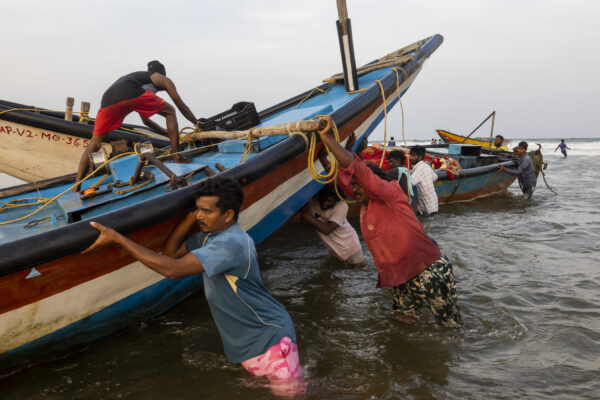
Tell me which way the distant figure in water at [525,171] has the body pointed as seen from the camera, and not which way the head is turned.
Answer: to the viewer's left

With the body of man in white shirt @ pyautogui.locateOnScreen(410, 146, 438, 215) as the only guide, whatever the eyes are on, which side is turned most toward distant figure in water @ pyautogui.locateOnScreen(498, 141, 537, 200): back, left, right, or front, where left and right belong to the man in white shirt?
right

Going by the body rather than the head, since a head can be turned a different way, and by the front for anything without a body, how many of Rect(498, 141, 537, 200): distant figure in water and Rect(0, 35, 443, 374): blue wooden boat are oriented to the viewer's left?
1

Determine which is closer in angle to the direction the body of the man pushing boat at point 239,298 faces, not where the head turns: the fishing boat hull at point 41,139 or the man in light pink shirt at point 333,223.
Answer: the fishing boat hull

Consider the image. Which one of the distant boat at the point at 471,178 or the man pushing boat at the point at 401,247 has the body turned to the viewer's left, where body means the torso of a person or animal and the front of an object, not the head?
the man pushing boat

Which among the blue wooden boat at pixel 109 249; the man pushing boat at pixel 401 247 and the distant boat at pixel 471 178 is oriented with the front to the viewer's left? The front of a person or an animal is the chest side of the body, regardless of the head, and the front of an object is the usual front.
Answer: the man pushing boat

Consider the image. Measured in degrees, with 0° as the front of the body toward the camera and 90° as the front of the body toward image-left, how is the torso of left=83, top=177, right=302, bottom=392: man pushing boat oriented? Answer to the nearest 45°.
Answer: approximately 90°

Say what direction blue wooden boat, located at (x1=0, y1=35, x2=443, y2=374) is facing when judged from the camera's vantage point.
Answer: facing away from the viewer and to the right of the viewer

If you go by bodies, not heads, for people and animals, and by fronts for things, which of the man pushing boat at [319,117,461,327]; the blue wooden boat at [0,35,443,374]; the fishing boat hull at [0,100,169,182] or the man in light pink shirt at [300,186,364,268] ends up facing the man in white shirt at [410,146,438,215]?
the blue wooden boat
